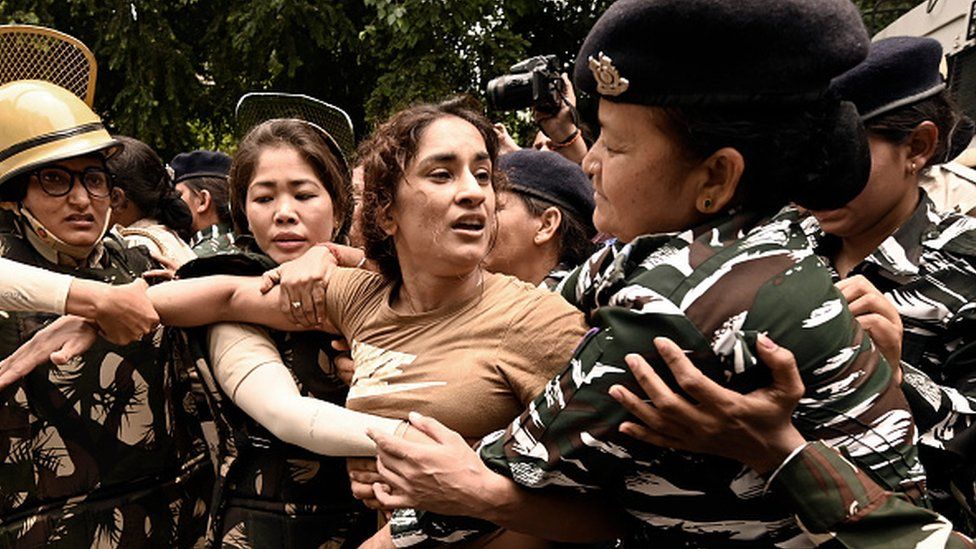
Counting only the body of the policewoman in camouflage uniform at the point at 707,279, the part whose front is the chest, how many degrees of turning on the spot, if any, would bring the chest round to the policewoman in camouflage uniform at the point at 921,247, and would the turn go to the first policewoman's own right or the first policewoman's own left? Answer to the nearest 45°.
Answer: approximately 135° to the first policewoman's own right

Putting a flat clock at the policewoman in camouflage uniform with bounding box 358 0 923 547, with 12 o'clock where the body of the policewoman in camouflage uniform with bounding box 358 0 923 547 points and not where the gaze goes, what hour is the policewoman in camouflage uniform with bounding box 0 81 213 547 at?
the policewoman in camouflage uniform with bounding box 0 81 213 547 is roughly at 1 o'clock from the policewoman in camouflage uniform with bounding box 358 0 923 547.

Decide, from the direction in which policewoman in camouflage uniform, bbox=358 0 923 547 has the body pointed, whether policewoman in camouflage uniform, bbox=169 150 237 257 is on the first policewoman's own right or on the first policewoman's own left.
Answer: on the first policewoman's own right

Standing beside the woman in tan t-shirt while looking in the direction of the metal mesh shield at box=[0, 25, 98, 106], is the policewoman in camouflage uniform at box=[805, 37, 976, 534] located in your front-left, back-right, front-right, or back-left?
back-right

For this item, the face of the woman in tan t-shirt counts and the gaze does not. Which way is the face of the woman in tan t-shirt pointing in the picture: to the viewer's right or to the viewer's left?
to the viewer's right

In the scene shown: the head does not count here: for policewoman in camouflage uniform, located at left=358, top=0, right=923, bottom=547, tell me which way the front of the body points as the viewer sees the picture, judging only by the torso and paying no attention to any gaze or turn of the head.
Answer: to the viewer's left
